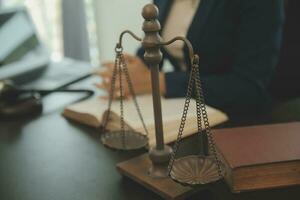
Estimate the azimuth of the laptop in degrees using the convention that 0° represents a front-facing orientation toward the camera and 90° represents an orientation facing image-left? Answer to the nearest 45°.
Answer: approximately 315°

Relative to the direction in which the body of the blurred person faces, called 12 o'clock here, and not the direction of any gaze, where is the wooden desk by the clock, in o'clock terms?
The wooden desk is roughly at 12 o'clock from the blurred person.

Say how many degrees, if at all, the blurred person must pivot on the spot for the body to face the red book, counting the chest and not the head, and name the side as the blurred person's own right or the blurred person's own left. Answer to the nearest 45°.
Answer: approximately 45° to the blurred person's own left

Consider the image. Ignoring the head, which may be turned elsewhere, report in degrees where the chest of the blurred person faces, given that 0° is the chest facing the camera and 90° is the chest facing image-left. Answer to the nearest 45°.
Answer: approximately 45°

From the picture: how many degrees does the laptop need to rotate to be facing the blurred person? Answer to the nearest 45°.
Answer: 0° — it already faces them

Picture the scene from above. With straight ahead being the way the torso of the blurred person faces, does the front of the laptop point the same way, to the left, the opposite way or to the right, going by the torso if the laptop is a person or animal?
to the left

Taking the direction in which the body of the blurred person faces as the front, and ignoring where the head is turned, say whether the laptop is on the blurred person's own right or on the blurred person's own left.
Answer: on the blurred person's own right
